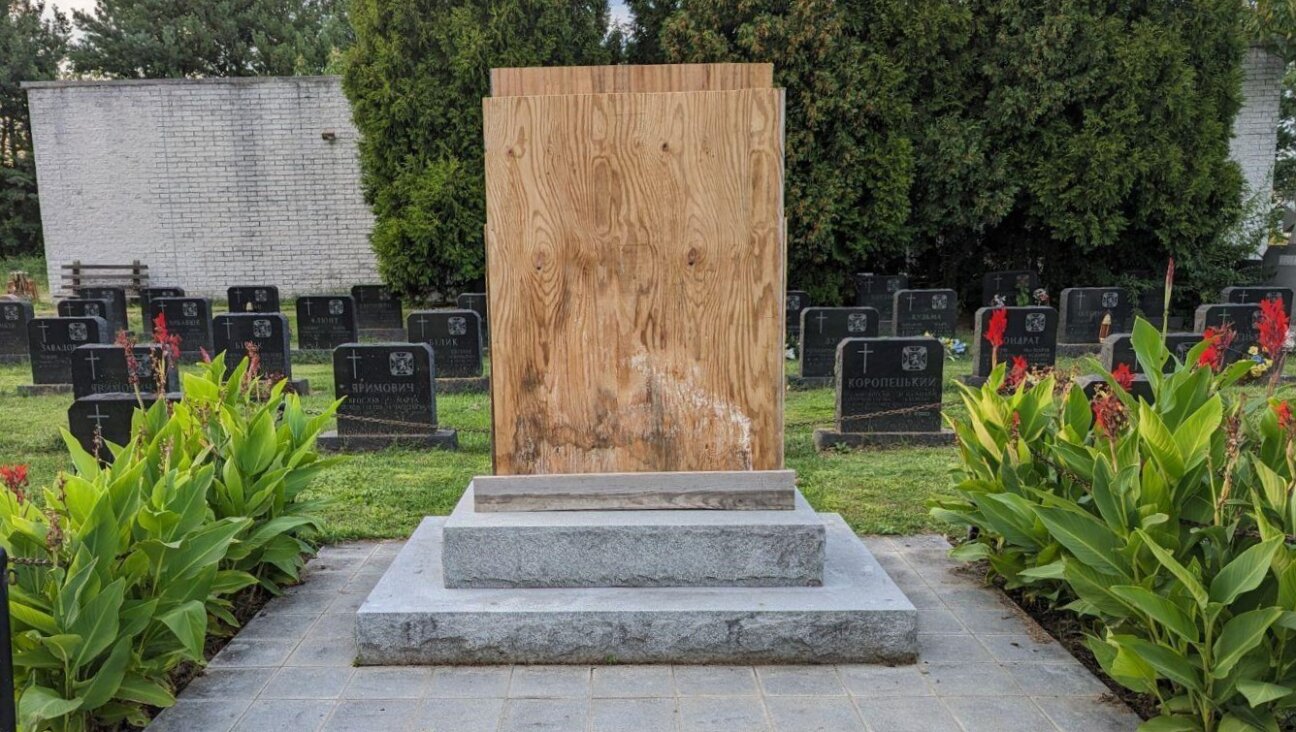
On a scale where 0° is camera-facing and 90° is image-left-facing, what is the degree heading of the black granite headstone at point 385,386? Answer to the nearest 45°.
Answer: approximately 0°

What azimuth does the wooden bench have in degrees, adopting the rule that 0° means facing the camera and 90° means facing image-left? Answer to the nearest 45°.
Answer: approximately 0°

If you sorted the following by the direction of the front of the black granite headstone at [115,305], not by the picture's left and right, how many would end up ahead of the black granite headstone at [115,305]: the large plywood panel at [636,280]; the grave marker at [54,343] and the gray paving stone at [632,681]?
3

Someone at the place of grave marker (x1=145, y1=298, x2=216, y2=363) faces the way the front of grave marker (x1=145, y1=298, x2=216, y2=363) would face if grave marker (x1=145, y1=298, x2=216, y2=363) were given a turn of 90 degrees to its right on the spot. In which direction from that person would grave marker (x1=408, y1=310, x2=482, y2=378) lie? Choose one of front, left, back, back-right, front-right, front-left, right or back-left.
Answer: back-left

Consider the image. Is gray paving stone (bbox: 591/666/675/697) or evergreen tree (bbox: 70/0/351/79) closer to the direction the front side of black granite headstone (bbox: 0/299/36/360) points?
the gray paving stone

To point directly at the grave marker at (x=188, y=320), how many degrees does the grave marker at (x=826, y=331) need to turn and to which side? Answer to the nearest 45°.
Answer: approximately 90° to its right

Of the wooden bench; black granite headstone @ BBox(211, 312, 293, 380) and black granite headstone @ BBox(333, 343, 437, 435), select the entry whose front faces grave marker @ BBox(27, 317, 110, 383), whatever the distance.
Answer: the wooden bench

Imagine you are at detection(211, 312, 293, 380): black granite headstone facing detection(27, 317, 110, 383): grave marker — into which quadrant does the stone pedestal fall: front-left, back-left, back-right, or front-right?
back-left

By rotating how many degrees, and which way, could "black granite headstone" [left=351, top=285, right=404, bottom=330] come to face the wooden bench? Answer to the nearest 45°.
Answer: approximately 135° to its right
